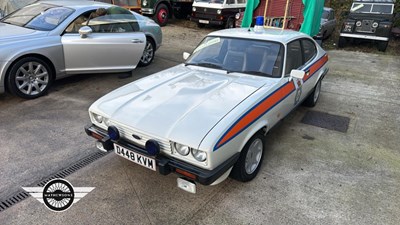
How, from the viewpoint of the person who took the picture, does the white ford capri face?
facing the viewer and to the left of the viewer

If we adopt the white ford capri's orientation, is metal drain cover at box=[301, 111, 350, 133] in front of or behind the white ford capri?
behind

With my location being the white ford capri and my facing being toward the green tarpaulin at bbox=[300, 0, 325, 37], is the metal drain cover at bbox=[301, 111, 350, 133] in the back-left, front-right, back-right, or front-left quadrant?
front-right

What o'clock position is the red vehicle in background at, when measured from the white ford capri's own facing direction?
The red vehicle in background is roughly at 5 o'clock from the white ford capri.

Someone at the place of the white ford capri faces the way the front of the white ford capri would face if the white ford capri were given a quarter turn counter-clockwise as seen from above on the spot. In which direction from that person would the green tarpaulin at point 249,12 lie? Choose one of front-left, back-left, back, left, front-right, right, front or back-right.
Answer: back-left

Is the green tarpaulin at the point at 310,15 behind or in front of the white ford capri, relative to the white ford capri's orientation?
behind
